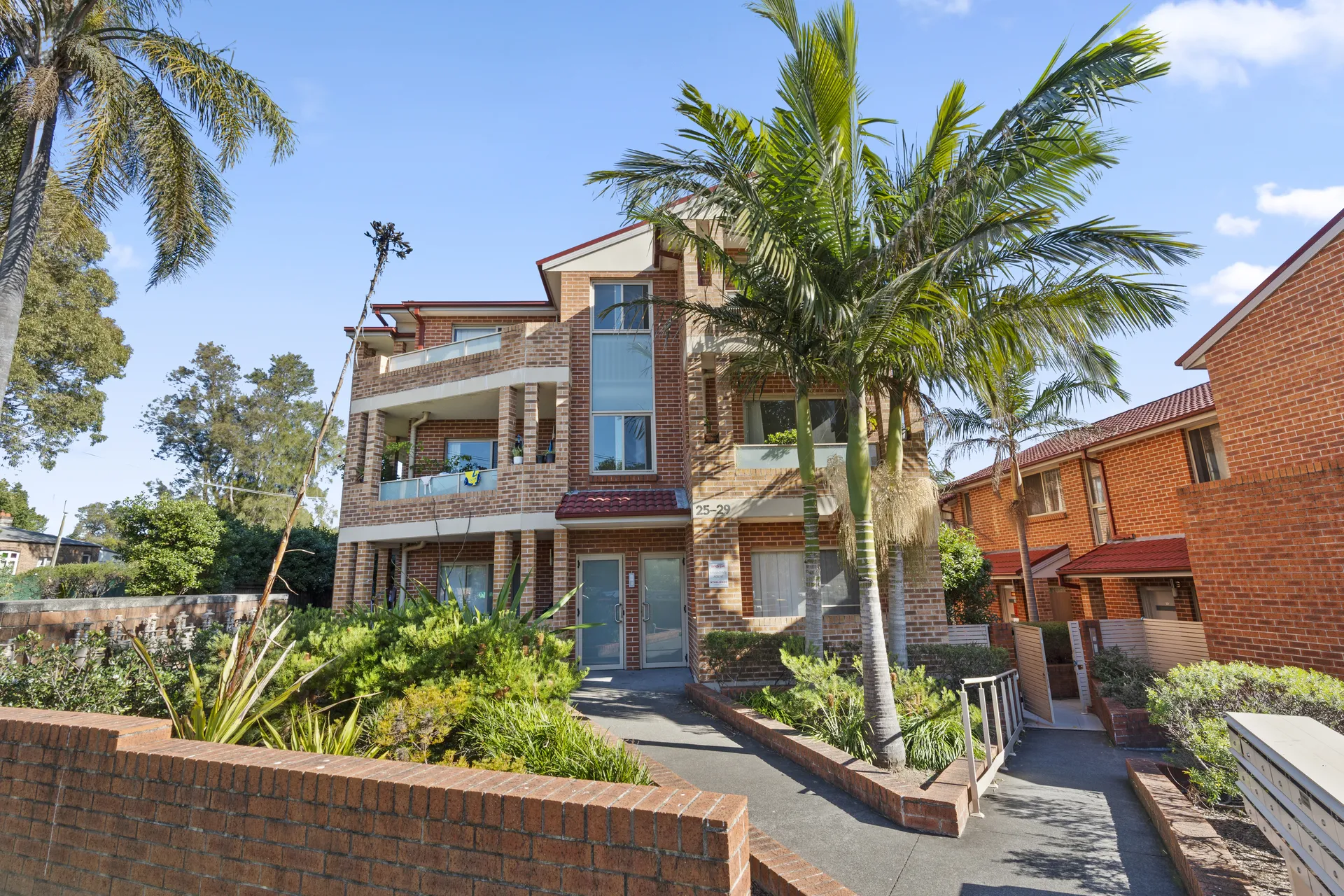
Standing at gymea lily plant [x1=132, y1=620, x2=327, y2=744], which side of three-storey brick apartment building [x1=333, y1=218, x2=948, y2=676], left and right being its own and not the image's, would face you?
front

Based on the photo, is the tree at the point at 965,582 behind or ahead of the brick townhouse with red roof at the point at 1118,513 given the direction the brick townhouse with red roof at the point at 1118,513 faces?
ahead

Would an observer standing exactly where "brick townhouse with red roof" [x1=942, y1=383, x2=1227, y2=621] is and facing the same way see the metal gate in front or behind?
in front

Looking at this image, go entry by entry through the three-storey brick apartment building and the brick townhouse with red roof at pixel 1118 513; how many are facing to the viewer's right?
0

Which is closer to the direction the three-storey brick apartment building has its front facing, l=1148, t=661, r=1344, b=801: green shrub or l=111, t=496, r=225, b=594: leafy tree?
the green shrub

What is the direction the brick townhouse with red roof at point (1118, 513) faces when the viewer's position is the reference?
facing the viewer and to the left of the viewer

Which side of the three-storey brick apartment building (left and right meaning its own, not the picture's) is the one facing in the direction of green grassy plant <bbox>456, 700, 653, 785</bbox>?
front

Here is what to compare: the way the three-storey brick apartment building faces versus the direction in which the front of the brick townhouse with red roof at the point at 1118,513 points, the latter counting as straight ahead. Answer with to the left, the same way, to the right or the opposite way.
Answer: to the left

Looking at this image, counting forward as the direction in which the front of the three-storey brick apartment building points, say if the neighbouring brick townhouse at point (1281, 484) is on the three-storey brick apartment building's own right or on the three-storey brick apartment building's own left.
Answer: on the three-storey brick apartment building's own left

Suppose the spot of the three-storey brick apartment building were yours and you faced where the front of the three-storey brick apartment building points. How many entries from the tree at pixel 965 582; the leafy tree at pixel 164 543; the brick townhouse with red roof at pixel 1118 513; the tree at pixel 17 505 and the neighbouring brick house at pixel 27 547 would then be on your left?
2

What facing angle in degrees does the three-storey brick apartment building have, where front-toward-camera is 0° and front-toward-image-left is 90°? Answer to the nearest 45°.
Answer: approximately 0°

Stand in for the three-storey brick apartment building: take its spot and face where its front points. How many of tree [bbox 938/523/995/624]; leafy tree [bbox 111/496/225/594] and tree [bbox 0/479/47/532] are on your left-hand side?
1

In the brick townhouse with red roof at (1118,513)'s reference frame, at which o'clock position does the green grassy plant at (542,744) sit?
The green grassy plant is roughly at 11 o'clock from the brick townhouse with red roof.
